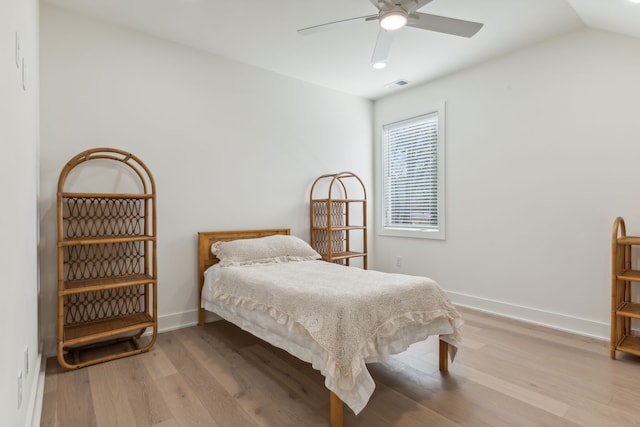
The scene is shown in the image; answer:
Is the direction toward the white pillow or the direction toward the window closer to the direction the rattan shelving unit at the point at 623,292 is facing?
the white pillow

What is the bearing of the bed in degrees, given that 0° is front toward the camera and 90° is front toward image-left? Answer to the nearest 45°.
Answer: approximately 315°

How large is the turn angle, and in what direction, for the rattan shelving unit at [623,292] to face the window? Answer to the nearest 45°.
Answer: approximately 90° to its right

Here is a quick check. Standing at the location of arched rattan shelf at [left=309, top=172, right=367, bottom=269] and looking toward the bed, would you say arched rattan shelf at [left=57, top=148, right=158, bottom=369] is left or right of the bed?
right

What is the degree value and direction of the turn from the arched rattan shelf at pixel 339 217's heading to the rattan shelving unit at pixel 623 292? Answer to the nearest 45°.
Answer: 0° — it already faces it

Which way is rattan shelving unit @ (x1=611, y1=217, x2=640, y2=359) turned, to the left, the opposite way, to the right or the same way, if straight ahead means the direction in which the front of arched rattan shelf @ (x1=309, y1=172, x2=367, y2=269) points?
to the right

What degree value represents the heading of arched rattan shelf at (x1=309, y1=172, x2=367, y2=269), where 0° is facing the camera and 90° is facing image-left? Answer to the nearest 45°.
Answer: approximately 315°

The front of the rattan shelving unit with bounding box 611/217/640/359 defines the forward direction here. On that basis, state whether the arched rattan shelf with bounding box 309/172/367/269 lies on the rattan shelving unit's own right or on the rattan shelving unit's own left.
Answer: on the rattan shelving unit's own right

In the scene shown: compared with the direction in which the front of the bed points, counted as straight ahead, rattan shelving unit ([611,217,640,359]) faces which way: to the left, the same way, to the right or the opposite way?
to the right

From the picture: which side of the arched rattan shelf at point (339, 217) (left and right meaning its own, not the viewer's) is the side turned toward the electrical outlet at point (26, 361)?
right

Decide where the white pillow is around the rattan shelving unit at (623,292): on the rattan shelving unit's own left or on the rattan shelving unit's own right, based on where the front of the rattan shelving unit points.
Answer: on the rattan shelving unit's own right

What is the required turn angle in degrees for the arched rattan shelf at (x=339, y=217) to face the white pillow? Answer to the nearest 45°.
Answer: approximately 90° to its right

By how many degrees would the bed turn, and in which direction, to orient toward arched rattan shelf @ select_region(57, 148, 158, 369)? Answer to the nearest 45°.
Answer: approximately 135° to its right

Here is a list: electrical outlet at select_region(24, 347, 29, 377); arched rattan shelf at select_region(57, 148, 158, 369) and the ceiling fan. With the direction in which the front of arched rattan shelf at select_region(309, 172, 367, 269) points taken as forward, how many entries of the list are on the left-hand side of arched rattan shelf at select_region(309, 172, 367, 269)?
0

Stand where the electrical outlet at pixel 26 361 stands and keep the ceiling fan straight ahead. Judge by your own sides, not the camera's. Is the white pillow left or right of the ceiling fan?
left

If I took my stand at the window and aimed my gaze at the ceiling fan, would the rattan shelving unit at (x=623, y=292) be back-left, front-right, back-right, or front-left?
front-left

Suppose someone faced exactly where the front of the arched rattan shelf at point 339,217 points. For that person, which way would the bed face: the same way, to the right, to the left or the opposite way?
the same way
